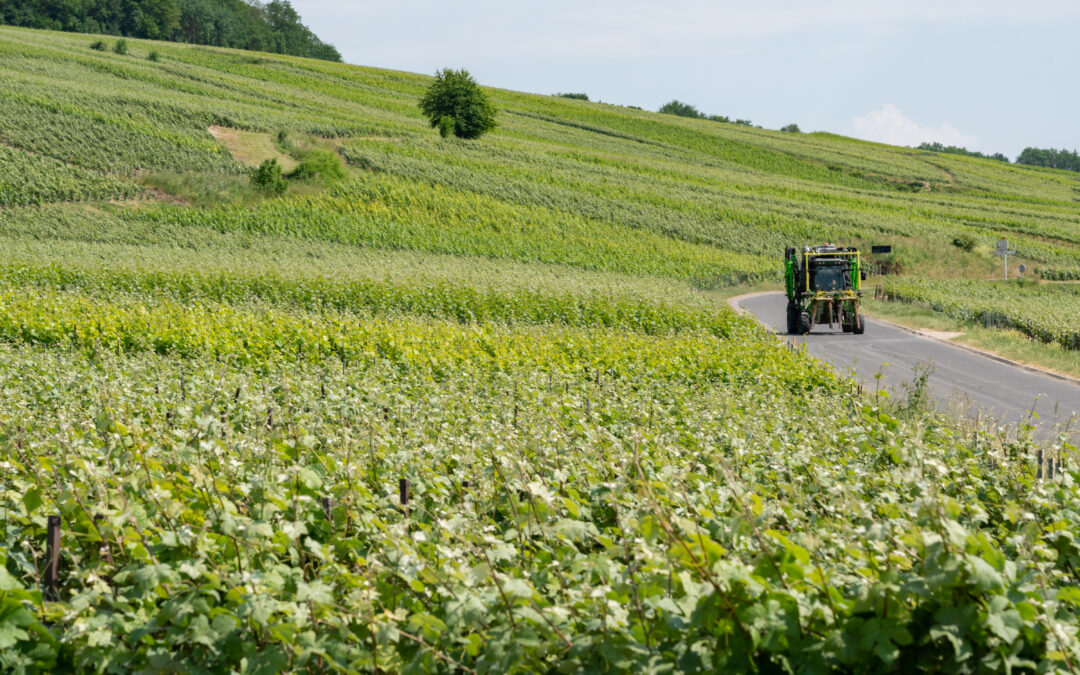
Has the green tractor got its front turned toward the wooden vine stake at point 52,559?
yes

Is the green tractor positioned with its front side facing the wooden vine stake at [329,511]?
yes

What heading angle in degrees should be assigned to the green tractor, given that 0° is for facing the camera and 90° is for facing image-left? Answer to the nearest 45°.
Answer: approximately 0°

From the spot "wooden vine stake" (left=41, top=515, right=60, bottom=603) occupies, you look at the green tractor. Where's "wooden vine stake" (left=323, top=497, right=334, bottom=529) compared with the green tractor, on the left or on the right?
right
